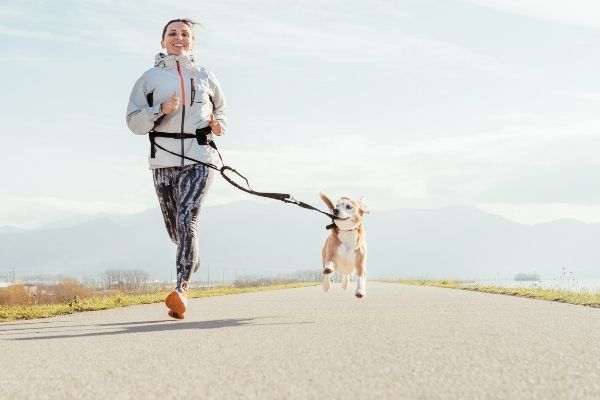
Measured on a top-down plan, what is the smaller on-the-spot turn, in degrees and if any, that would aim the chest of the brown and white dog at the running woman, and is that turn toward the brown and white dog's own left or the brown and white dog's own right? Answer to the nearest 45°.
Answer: approximately 45° to the brown and white dog's own right

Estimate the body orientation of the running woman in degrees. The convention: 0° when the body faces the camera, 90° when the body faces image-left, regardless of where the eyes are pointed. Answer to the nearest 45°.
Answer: approximately 0°

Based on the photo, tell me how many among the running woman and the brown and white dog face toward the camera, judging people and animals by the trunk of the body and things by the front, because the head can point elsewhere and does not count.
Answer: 2

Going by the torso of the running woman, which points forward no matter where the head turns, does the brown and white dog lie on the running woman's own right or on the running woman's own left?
on the running woman's own left
